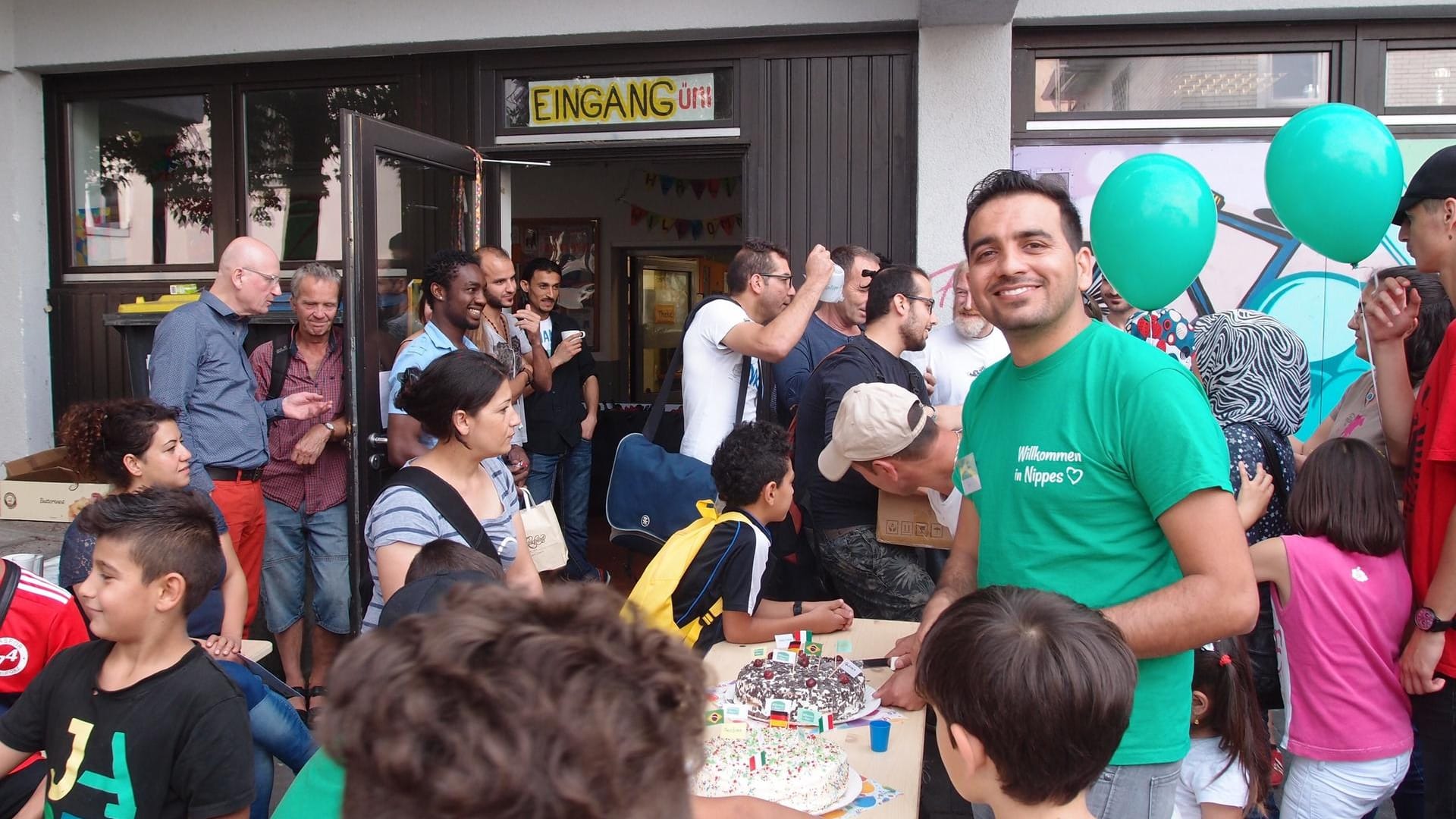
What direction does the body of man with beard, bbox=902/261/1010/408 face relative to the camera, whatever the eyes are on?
toward the camera

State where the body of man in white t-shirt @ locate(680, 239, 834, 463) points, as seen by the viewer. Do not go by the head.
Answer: to the viewer's right

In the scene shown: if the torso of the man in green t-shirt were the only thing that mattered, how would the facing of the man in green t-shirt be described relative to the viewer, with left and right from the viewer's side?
facing the viewer and to the left of the viewer

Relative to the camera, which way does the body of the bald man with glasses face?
to the viewer's right

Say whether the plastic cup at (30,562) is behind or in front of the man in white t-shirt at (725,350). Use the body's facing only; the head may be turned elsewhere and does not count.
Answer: behind

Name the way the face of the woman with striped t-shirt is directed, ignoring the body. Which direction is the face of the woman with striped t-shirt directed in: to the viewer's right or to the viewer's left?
to the viewer's right

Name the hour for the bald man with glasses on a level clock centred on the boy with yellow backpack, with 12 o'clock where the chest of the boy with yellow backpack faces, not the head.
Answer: The bald man with glasses is roughly at 7 o'clock from the boy with yellow backpack.

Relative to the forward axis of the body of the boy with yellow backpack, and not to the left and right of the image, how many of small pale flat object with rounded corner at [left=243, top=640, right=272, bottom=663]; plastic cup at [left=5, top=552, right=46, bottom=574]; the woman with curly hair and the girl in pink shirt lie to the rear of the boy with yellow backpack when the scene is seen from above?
3

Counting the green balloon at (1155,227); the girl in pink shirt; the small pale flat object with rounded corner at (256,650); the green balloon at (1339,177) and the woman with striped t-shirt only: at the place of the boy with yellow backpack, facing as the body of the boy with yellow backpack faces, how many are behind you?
2

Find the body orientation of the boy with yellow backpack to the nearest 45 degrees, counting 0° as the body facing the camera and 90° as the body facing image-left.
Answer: approximately 270°

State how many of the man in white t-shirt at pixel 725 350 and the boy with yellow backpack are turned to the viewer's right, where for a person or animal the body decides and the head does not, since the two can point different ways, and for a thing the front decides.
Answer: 2

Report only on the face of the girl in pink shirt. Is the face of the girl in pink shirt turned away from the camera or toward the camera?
away from the camera

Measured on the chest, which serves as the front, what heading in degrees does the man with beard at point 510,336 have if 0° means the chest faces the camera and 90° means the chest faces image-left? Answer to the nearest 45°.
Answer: approximately 315°

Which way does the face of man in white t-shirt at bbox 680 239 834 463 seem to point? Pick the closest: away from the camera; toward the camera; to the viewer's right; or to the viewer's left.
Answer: to the viewer's right
